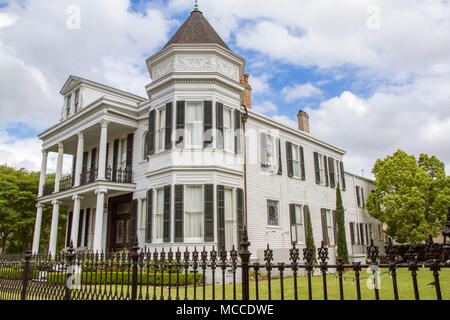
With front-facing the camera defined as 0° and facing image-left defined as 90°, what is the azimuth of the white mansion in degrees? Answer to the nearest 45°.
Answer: approximately 45°

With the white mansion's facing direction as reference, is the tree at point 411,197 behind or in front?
behind

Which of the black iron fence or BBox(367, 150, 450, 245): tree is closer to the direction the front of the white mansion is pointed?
the black iron fence
